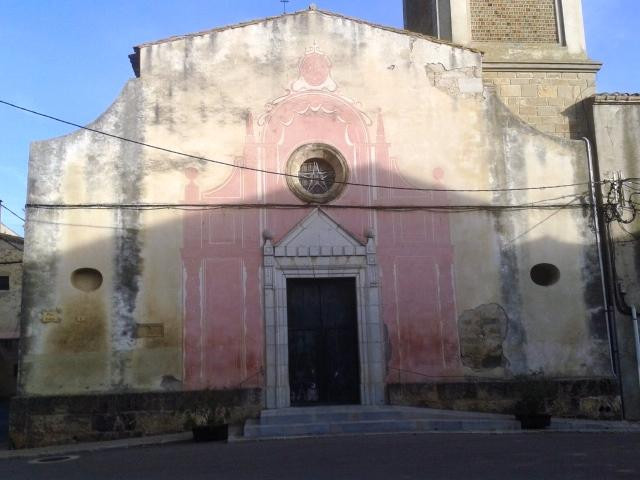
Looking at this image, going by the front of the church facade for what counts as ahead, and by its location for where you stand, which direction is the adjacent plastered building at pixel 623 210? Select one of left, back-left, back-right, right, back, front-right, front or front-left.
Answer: left

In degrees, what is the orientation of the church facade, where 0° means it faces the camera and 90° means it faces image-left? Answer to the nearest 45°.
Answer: approximately 0°

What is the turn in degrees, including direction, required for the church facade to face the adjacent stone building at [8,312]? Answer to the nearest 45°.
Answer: approximately 135° to its right
